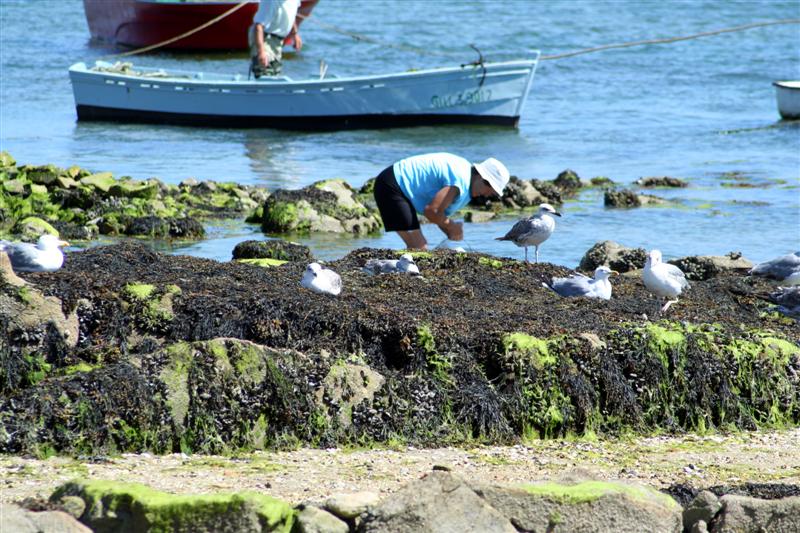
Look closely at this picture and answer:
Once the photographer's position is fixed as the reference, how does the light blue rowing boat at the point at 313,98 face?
facing to the right of the viewer

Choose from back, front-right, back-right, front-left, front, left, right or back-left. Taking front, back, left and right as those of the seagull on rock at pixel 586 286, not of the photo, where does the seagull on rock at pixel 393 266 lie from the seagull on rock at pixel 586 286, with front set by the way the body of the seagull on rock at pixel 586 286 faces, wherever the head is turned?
back

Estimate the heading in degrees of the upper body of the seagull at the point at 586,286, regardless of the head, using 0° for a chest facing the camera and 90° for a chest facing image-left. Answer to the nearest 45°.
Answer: approximately 270°

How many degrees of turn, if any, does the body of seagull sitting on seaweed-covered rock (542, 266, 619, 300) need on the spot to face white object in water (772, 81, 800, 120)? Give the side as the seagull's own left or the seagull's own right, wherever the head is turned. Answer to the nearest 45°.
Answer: approximately 90° to the seagull's own left

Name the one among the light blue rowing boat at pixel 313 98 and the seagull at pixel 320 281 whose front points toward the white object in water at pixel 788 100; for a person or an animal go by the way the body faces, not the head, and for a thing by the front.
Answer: the light blue rowing boat

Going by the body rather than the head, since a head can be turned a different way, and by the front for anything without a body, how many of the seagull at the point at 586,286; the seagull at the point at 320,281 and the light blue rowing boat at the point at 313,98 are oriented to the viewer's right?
2

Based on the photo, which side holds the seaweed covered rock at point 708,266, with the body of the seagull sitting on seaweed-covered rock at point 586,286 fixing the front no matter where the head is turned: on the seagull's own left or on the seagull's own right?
on the seagull's own left

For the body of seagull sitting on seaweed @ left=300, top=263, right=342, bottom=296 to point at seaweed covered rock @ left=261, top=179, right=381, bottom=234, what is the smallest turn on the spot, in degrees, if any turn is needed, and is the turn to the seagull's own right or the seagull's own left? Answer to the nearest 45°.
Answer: approximately 135° to the seagull's own right

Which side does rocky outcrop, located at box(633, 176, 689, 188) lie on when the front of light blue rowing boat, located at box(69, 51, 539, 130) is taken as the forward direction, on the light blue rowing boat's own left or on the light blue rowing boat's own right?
on the light blue rowing boat's own right

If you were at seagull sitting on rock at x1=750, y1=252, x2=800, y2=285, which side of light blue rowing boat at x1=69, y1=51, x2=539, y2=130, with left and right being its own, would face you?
right

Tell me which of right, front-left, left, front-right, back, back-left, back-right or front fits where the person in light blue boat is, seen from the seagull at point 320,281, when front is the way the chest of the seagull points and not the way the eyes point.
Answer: back-right

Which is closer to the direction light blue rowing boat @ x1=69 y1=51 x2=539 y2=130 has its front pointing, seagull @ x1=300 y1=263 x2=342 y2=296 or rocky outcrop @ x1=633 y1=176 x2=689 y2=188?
the rocky outcrop

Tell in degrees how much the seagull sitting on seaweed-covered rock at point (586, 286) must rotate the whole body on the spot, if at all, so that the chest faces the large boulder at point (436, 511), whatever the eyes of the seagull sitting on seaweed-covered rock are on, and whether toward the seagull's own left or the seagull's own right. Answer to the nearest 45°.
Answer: approximately 90° to the seagull's own right
